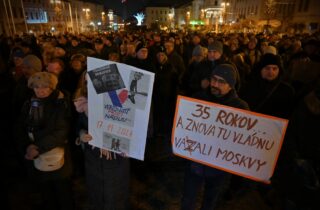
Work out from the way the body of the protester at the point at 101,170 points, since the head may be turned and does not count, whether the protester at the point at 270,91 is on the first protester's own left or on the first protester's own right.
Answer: on the first protester's own left

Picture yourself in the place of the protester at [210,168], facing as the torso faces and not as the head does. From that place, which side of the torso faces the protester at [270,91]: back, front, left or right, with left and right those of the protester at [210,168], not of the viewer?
back

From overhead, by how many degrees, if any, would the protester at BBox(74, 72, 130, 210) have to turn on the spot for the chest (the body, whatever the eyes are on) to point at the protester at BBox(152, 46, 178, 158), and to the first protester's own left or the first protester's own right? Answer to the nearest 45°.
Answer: approximately 135° to the first protester's own left

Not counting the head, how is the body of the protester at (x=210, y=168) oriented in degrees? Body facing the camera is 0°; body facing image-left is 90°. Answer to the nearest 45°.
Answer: approximately 45°

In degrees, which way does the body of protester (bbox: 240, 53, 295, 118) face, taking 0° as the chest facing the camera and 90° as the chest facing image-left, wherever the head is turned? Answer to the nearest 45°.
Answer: approximately 0°

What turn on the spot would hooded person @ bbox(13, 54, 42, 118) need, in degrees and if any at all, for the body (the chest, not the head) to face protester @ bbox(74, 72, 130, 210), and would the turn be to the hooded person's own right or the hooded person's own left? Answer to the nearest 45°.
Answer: approximately 45° to the hooded person's own left

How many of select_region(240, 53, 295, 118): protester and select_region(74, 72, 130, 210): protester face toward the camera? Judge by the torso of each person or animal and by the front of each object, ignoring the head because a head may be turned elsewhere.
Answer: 2

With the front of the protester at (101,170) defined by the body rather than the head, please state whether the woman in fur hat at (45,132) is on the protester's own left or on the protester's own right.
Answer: on the protester's own right

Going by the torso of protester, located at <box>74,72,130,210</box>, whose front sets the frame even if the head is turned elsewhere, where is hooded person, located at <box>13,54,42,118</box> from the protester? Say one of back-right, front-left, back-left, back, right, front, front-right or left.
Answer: back-right

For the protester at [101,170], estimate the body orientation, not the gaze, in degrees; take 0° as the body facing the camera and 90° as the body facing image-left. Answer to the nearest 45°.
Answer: approximately 0°
